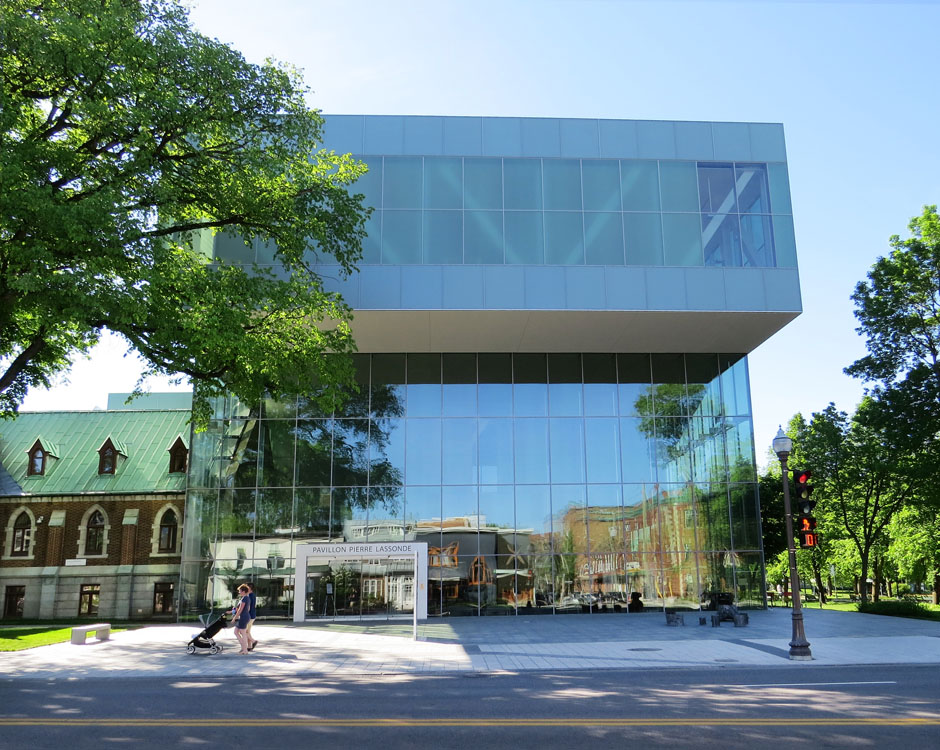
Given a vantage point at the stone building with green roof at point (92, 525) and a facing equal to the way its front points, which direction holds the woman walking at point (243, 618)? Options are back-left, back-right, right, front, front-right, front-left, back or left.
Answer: front

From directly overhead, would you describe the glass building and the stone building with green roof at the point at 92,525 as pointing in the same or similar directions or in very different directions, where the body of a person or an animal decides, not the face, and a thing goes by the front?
same or similar directions

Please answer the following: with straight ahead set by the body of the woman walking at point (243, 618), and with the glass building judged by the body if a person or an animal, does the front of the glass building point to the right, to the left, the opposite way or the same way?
to the left

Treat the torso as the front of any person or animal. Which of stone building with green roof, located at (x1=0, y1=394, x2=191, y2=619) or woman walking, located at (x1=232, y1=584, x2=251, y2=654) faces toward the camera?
the stone building with green roof

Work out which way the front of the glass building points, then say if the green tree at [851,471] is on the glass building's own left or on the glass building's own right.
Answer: on the glass building's own left

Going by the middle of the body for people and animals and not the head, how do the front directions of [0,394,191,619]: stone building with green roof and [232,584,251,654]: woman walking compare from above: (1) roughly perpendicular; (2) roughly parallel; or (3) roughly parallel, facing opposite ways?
roughly perpendicular

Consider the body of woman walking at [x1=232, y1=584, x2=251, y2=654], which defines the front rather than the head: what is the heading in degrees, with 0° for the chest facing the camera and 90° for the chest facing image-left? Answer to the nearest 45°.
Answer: approximately 90°

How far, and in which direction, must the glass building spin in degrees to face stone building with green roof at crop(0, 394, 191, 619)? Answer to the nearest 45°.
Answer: approximately 135° to its right

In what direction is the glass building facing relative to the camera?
toward the camera

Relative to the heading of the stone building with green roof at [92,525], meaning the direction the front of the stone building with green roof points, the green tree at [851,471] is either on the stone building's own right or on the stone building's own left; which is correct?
on the stone building's own left

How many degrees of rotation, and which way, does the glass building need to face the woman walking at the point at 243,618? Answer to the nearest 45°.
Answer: approximately 45° to its right

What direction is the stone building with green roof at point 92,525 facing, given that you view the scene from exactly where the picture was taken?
facing the viewer

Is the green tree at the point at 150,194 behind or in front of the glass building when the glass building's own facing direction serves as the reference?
in front

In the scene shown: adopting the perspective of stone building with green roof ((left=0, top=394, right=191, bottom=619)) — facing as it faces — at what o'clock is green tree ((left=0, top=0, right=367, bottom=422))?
The green tree is roughly at 12 o'clock from the stone building with green roof.

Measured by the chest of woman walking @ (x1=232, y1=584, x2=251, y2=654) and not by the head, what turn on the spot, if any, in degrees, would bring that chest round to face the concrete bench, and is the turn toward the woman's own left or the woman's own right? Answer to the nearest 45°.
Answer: approximately 45° to the woman's own right

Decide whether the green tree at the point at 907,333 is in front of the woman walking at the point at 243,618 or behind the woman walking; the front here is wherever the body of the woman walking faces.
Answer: behind
